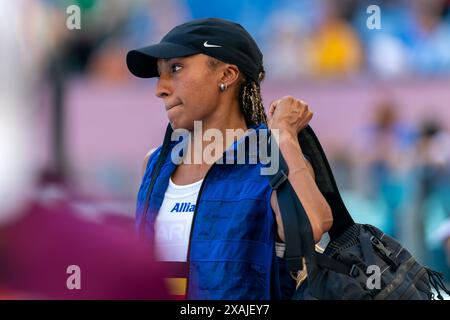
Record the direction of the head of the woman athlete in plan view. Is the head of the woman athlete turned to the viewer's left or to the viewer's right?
to the viewer's left

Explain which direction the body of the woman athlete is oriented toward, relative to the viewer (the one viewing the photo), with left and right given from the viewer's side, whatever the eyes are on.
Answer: facing the viewer and to the left of the viewer

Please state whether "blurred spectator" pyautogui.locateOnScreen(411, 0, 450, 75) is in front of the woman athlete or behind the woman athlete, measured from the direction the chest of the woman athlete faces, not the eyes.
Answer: behind

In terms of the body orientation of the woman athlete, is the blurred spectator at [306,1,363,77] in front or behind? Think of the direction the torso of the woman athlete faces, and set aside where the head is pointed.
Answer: behind
